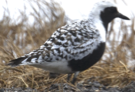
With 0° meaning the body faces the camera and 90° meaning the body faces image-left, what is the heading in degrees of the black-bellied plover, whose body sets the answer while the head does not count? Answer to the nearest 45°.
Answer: approximately 270°
